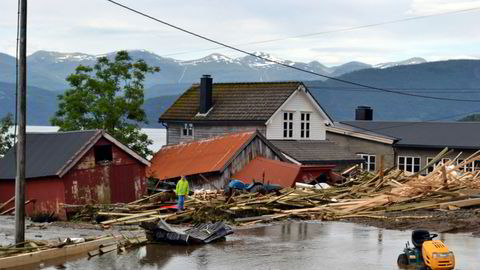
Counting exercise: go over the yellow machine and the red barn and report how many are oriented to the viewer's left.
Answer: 0

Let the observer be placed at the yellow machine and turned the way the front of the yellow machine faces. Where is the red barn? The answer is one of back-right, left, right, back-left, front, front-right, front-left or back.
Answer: back

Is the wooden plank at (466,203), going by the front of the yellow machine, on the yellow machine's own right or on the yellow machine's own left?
on the yellow machine's own left

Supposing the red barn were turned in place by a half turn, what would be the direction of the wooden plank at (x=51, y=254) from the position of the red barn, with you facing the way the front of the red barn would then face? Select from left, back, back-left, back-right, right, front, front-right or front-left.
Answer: back-left

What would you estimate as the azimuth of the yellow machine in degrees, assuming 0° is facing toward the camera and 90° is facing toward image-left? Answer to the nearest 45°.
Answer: approximately 315°

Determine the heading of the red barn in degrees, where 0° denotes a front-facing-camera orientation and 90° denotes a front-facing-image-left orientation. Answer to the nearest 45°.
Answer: approximately 315°
